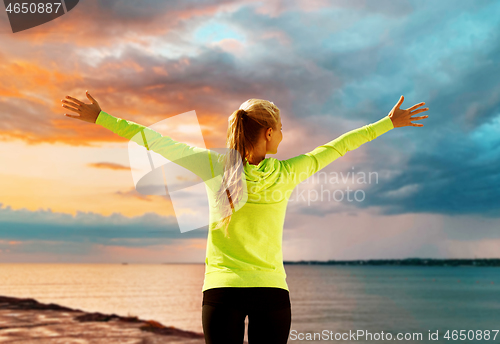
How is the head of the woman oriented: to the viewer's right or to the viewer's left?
to the viewer's right

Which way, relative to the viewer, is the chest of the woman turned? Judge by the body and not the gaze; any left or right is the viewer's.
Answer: facing away from the viewer
